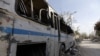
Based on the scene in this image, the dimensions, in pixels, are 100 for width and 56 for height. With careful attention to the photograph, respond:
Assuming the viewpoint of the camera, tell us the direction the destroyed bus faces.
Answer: facing away from the viewer and to the right of the viewer
